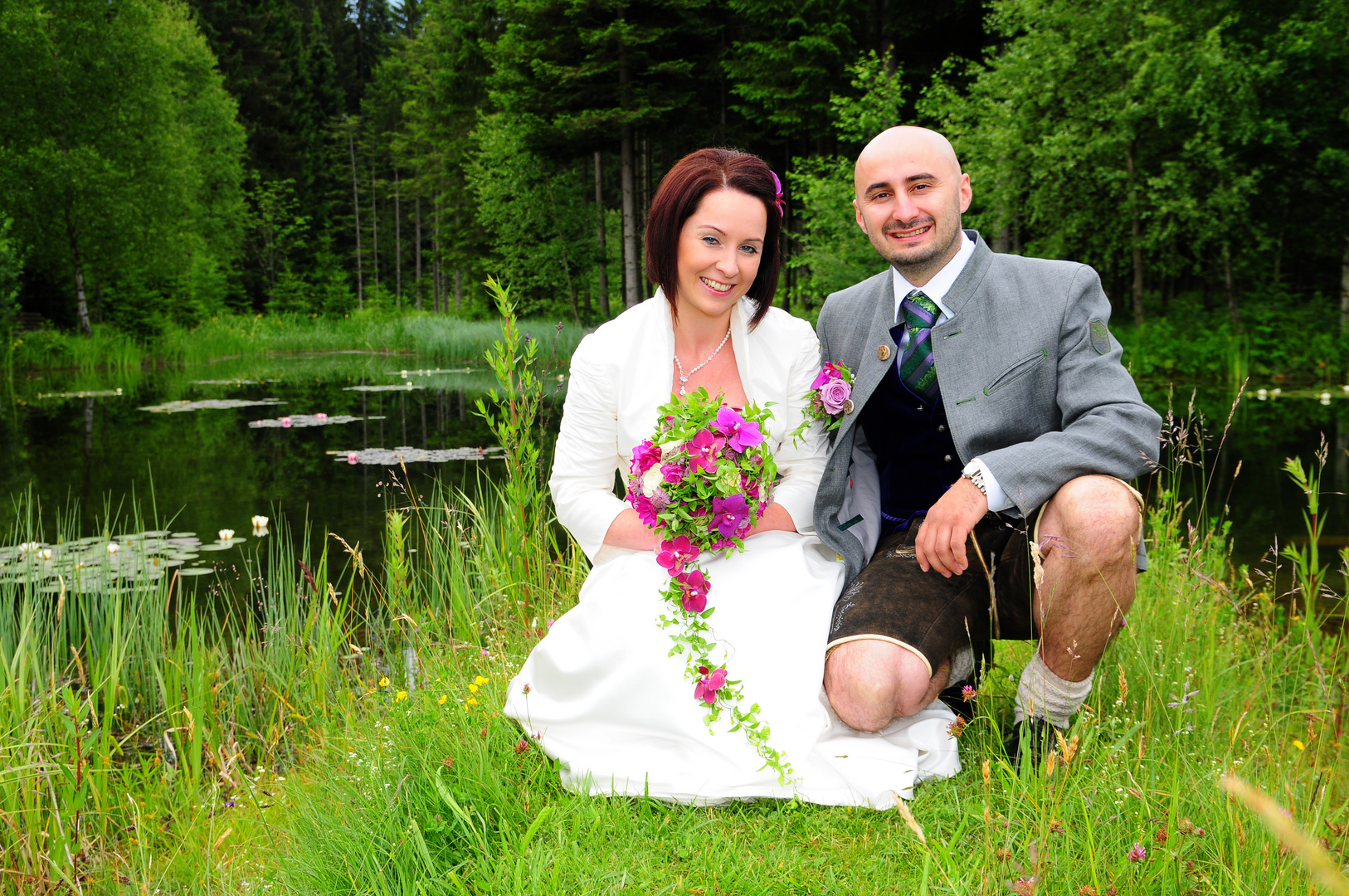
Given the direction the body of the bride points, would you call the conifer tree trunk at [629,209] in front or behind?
behind

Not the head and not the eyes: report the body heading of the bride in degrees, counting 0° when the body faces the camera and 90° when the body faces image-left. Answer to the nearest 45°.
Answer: approximately 0°

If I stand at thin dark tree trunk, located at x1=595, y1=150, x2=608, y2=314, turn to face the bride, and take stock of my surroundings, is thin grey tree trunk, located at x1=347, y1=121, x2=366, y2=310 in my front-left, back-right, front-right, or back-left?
back-right

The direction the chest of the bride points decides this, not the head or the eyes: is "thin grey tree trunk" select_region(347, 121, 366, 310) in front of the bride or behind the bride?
behind

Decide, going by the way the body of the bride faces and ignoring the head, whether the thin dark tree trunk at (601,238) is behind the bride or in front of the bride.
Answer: behind
